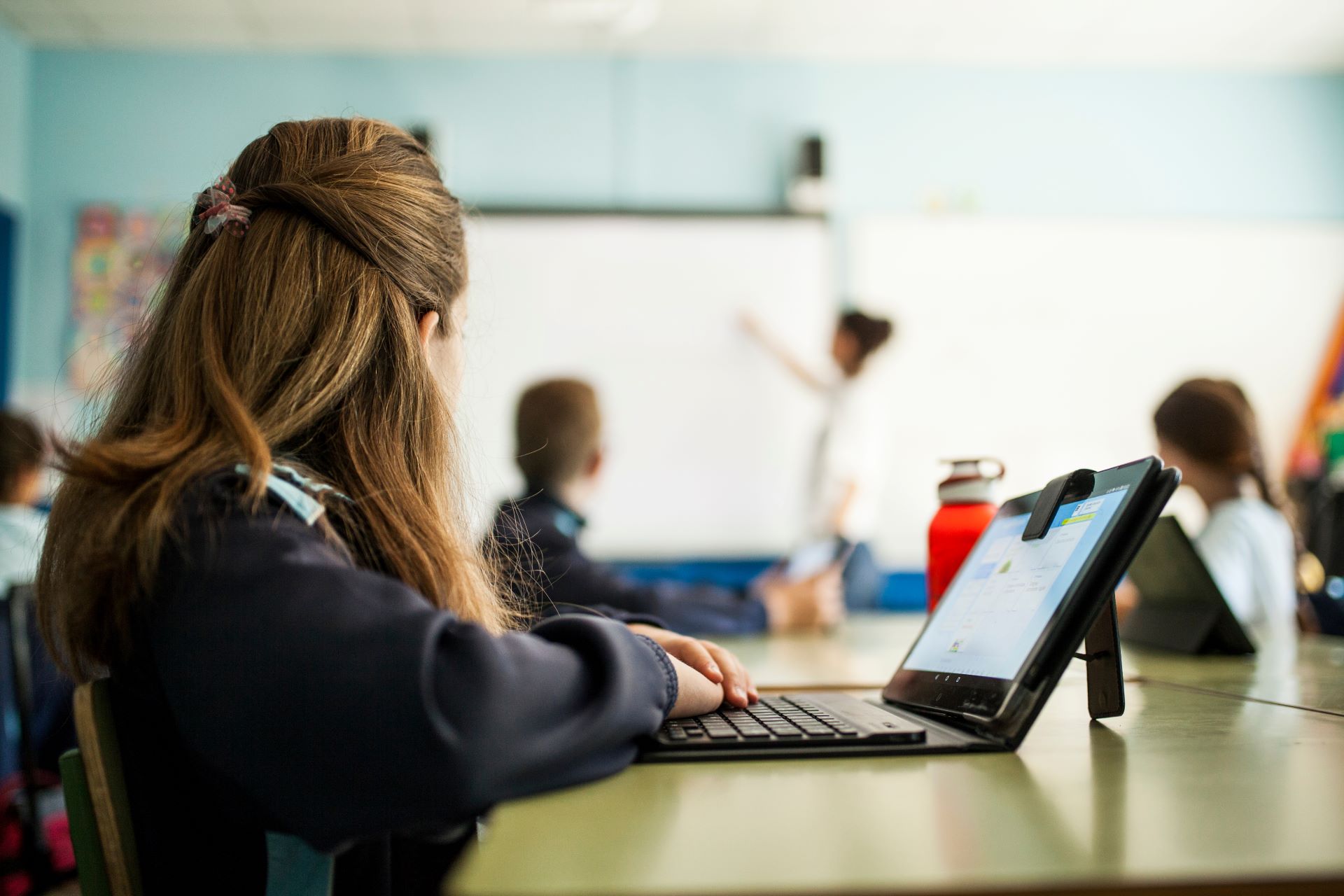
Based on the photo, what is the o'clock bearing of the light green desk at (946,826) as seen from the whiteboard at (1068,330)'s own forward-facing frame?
The light green desk is roughly at 12 o'clock from the whiteboard.

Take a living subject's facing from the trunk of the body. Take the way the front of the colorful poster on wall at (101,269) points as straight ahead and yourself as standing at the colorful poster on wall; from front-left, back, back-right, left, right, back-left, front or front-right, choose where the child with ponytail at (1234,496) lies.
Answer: front-left

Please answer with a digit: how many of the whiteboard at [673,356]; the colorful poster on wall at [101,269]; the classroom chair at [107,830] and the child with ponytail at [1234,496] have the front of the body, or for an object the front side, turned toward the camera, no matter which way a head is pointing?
2

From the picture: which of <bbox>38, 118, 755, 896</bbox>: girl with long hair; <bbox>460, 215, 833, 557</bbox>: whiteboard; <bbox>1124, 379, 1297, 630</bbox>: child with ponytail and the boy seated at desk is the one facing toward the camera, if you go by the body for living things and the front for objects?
the whiteboard

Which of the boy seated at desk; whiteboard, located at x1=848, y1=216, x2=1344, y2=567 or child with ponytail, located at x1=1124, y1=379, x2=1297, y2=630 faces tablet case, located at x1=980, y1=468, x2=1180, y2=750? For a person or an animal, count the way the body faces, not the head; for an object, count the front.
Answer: the whiteboard

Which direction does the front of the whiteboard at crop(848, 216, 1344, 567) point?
toward the camera

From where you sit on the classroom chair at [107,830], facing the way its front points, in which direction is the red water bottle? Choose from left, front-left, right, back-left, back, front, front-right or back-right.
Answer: front

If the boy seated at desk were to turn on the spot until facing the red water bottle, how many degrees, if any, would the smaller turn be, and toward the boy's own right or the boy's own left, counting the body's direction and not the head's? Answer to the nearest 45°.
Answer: approximately 90° to the boy's own right

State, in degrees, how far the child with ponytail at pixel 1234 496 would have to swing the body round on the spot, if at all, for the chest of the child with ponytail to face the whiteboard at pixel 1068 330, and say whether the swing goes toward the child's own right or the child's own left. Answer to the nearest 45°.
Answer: approximately 45° to the child's own right

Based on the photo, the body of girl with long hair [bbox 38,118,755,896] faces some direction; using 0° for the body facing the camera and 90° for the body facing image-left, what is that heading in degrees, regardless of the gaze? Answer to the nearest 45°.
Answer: approximately 225°

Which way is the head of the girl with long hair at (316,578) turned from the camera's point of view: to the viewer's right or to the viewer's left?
to the viewer's right

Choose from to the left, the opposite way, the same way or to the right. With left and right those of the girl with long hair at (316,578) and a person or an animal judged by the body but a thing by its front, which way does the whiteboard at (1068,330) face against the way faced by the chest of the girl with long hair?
the opposite way

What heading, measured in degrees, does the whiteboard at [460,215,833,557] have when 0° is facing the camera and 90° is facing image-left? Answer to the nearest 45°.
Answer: approximately 0°

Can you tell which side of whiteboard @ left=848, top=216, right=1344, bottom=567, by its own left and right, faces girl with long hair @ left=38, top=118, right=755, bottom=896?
front

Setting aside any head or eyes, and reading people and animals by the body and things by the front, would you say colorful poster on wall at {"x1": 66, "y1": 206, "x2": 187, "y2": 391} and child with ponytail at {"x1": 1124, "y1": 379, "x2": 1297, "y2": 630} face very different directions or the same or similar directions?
very different directions

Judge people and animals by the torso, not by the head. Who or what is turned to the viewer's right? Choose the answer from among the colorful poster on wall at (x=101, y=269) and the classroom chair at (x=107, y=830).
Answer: the classroom chair
